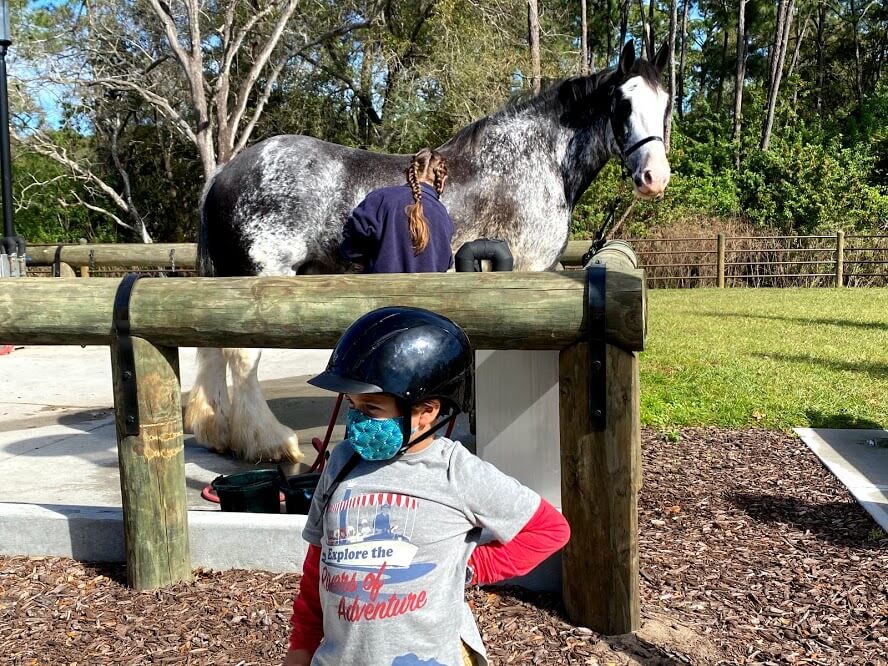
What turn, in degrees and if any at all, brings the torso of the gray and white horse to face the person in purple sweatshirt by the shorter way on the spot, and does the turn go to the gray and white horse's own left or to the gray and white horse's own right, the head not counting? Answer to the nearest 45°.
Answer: approximately 90° to the gray and white horse's own right

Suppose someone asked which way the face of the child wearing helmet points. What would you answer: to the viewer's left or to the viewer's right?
to the viewer's left

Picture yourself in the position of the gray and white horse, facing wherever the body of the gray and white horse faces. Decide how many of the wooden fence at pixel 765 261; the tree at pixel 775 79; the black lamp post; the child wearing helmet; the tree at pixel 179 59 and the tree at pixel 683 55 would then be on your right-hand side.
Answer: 1

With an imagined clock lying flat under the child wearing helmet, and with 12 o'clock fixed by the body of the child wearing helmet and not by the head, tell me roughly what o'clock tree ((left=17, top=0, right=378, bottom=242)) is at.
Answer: The tree is roughly at 4 o'clock from the child wearing helmet.

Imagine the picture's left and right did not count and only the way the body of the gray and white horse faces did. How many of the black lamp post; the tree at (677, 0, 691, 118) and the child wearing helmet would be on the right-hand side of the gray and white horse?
1

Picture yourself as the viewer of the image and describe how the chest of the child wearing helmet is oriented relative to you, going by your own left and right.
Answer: facing the viewer and to the left of the viewer

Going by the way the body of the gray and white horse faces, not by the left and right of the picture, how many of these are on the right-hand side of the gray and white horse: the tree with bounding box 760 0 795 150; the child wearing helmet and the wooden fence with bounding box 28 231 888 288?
1

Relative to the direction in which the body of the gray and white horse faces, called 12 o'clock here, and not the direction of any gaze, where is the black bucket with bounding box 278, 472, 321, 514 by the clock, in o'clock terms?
The black bucket is roughly at 4 o'clock from the gray and white horse.

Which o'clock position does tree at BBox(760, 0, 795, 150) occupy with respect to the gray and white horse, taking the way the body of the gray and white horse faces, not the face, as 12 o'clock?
The tree is roughly at 10 o'clock from the gray and white horse.

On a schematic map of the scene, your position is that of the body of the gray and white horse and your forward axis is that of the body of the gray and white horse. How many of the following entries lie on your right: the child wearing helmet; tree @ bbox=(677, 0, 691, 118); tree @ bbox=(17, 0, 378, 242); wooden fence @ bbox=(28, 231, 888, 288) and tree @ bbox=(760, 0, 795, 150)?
1

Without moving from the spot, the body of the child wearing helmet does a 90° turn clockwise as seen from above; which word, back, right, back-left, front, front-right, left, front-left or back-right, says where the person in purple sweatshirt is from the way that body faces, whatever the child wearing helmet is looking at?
front-right

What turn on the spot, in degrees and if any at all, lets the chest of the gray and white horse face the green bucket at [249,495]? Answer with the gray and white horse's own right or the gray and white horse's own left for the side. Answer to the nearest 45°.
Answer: approximately 135° to the gray and white horse's own right

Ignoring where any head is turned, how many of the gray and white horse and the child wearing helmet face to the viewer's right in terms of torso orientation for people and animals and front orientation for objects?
1

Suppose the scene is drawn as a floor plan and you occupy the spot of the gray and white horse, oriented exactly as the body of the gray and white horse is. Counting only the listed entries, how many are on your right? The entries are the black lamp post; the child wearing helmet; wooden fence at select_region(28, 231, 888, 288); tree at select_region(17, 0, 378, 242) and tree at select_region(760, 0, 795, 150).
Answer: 1

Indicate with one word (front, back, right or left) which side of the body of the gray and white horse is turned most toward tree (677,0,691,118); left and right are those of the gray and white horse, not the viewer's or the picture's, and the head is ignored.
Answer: left

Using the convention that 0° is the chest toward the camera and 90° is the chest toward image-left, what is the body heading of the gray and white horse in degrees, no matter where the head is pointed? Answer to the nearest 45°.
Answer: approximately 270°

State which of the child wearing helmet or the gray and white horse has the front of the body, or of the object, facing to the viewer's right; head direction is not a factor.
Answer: the gray and white horse
